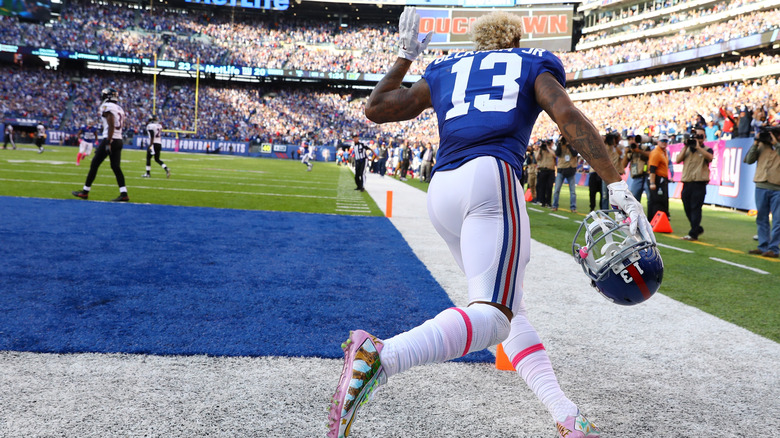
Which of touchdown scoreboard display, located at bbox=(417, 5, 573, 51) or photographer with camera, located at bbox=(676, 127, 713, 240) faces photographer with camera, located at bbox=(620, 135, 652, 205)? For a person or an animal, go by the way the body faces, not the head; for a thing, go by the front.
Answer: the touchdown scoreboard display

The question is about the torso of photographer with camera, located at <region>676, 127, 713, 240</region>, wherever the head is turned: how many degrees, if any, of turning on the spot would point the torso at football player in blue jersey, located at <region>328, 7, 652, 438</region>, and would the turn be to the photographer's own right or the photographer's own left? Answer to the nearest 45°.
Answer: approximately 45° to the photographer's own left

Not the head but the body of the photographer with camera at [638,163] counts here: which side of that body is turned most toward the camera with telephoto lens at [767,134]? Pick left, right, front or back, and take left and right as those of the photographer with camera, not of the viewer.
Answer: left

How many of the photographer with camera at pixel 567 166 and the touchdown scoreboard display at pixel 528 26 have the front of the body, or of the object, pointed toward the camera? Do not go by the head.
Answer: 2

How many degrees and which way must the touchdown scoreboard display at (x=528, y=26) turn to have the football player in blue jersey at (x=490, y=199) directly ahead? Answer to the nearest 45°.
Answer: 0° — it already faces them

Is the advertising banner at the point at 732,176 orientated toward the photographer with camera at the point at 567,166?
yes

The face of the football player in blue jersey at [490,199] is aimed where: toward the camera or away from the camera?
away from the camera

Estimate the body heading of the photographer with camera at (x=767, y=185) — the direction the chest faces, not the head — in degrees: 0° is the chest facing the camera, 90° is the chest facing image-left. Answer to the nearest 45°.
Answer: approximately 45°

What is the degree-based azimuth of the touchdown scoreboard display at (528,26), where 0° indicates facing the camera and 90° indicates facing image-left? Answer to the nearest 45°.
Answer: approximately 0°

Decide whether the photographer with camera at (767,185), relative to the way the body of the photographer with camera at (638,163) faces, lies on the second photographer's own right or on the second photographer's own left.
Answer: on the second photographer's own left
